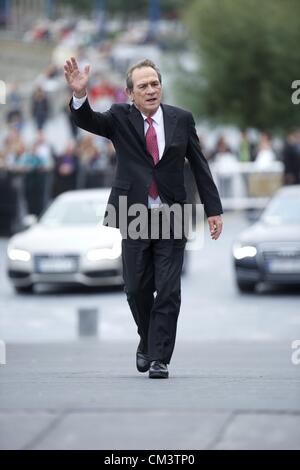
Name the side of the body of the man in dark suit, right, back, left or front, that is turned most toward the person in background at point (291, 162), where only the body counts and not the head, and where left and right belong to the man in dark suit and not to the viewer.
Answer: back

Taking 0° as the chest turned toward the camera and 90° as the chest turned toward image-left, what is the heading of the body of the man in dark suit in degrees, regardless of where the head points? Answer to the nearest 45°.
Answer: approximately 0°

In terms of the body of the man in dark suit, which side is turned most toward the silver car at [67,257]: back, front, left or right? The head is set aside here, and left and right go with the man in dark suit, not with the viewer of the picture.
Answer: back

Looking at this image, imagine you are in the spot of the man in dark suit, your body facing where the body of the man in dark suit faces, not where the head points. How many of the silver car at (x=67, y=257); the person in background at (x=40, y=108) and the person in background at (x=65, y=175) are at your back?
3

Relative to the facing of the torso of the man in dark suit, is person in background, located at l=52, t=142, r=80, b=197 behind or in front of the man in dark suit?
behind

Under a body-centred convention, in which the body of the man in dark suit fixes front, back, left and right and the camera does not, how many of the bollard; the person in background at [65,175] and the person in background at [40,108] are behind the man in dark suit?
3

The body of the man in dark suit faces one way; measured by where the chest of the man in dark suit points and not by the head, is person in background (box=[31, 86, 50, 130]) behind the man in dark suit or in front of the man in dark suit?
behind
